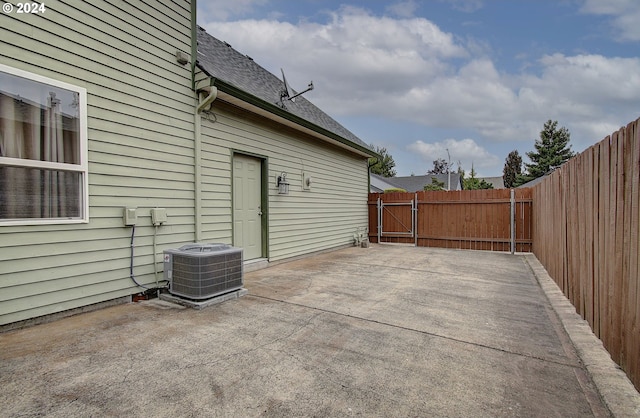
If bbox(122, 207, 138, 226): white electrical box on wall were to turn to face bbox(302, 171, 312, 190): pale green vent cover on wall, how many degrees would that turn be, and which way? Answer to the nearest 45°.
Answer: approximately 90° to its left

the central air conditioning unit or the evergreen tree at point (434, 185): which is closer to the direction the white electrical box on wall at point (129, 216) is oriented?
the central air conditioning unit

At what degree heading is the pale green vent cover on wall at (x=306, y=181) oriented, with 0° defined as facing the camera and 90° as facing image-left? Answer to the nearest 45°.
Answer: approximately 315°

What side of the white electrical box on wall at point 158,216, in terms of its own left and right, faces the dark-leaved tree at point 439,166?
left

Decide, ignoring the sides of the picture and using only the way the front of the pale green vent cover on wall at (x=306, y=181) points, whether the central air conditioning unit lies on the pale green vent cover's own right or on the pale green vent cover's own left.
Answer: on the pale green vent cover's own right

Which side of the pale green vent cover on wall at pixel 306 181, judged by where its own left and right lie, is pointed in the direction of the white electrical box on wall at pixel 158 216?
right

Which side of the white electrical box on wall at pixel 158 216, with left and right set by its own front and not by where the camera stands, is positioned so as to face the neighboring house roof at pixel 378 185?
left

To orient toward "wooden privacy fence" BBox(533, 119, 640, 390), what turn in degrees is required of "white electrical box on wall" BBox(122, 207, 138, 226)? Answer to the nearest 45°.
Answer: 0° — it already faces it
